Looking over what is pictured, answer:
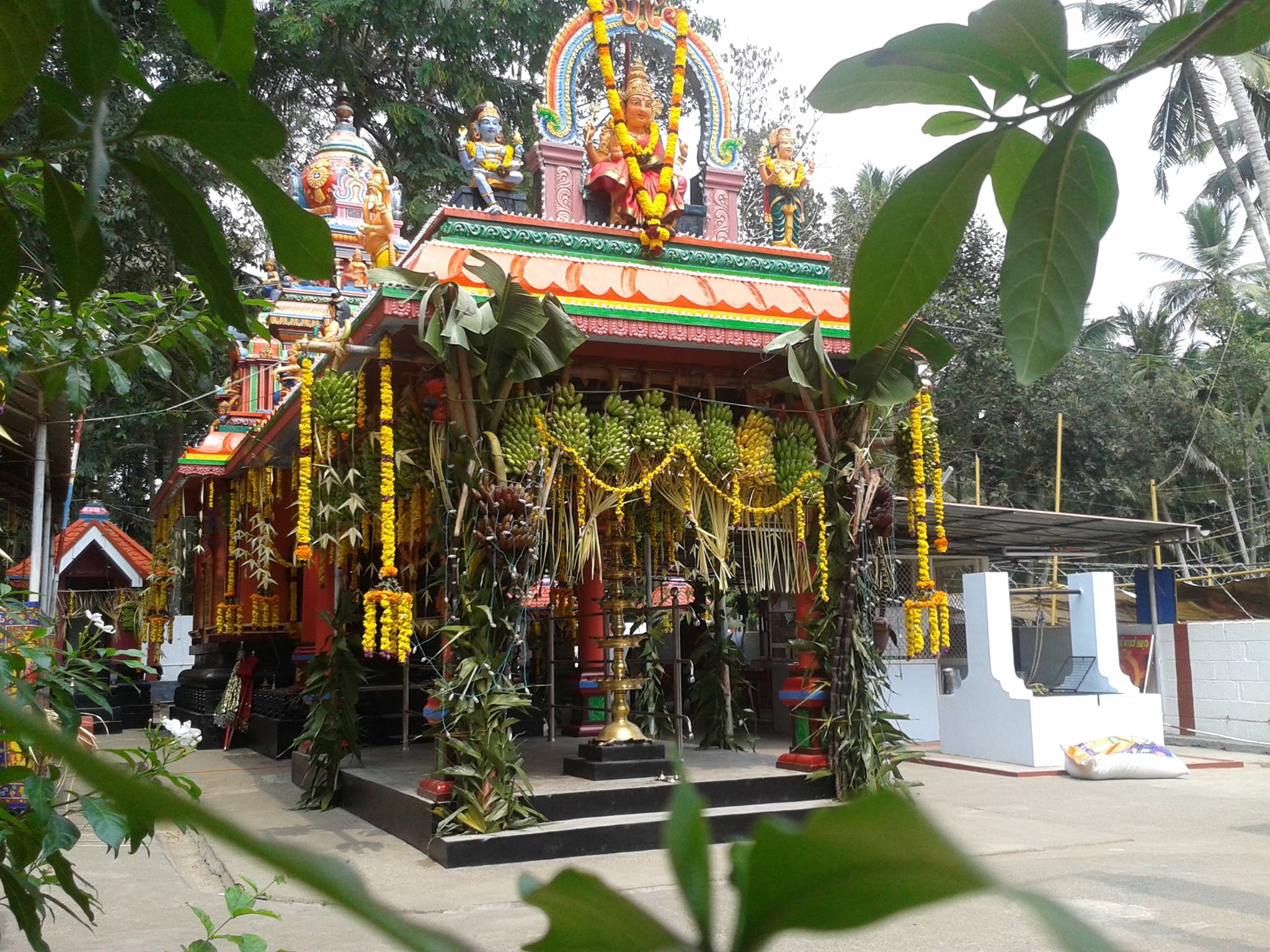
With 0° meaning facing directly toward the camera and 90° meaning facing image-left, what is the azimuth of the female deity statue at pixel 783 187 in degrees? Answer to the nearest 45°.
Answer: approximately 315°

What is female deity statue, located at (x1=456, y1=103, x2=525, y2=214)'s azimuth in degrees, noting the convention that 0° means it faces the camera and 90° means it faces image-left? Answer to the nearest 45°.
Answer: approximately 315°

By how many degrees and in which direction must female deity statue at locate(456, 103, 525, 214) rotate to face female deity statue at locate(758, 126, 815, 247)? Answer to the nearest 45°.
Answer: approximately 45° to its left

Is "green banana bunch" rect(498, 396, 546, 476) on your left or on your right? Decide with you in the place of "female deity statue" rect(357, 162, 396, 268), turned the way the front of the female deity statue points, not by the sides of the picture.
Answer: on your left

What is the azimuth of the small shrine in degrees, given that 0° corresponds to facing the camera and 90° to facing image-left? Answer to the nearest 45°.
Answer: approximately 315°

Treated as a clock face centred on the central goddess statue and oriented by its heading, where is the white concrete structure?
The white concrete structure is roughly at 9 o'clock from the central goddess statue.

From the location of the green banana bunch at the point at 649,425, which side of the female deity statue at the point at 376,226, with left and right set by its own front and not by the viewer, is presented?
left
